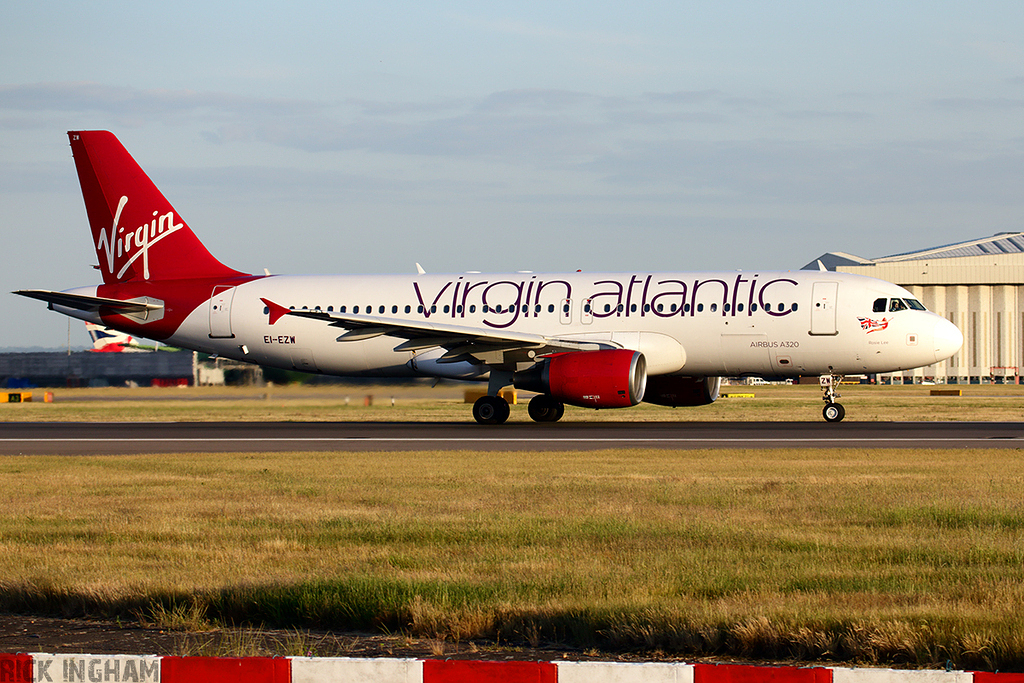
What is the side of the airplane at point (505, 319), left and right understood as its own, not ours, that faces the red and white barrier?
right

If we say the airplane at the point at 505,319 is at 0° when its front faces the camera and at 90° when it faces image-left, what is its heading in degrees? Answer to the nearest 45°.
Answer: approximately 270°
